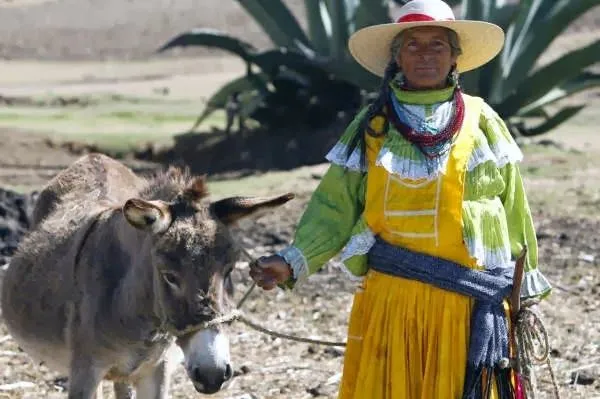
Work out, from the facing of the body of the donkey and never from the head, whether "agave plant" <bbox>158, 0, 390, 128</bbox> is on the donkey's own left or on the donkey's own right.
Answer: on the donkey's own left

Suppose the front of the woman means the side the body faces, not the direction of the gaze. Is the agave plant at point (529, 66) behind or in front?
behind

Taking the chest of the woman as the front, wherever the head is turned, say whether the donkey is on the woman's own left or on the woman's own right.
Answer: on the woman's own right

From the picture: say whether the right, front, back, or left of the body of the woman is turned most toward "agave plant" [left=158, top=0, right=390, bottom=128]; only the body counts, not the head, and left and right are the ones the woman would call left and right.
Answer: back

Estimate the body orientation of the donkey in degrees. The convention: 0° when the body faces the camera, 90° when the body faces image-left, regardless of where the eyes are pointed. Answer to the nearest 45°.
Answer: approximately 315°
